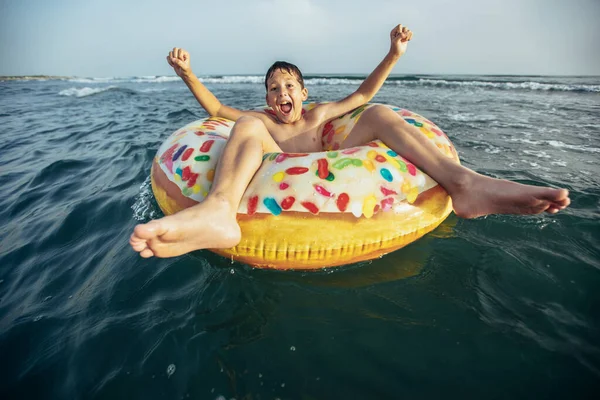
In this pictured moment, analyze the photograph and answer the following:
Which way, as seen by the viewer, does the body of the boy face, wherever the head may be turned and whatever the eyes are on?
toward the camera
